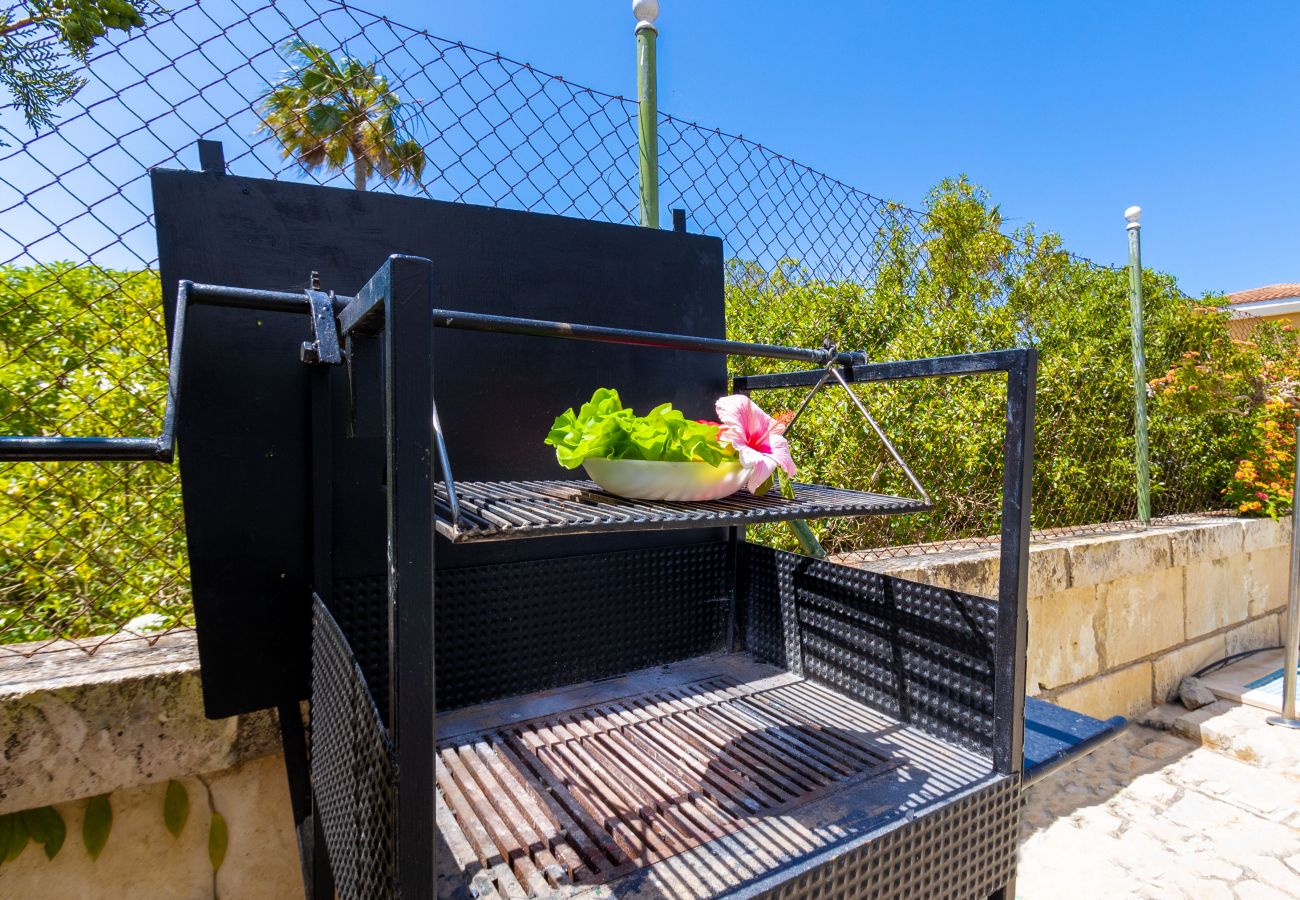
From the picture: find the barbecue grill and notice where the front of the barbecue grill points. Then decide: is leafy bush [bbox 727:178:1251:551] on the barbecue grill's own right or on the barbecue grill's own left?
on the barbecue grill's own left

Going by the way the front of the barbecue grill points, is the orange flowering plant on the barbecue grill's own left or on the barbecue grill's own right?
on the barbecue grill's own left

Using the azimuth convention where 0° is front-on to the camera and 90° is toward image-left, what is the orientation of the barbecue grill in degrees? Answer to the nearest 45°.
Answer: approximately 315°

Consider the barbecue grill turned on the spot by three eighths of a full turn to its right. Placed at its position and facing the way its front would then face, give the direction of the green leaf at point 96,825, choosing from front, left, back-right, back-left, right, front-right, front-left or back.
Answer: front

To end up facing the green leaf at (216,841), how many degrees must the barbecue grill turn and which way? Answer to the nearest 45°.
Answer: approximately 135° to its right
